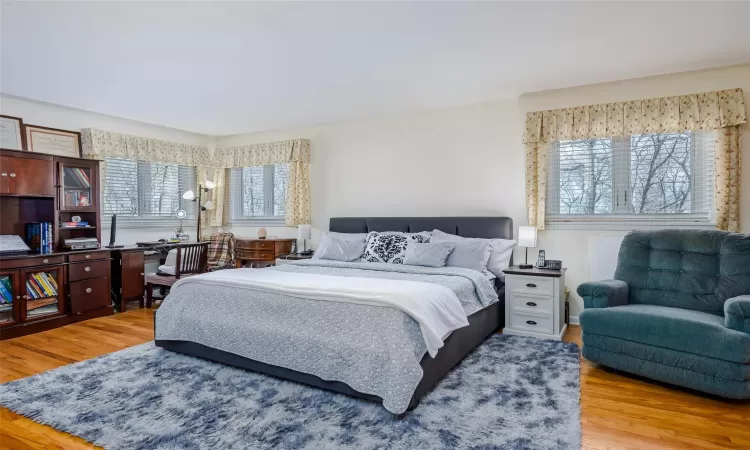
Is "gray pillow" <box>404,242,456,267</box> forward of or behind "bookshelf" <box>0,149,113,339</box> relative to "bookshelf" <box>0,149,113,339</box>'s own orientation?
forward

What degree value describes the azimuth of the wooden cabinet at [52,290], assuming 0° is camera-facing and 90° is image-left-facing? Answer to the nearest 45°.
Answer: approximately 315°

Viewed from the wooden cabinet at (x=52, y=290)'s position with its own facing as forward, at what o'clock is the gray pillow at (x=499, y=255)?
The gray pillow is roughly at 12 o'clock from the wooden cabinet.

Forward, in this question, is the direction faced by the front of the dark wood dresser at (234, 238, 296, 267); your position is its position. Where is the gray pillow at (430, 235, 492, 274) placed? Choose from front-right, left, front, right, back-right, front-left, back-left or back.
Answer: left

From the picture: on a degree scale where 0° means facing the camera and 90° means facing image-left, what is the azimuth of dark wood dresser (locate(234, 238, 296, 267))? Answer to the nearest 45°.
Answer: approximately 45°
